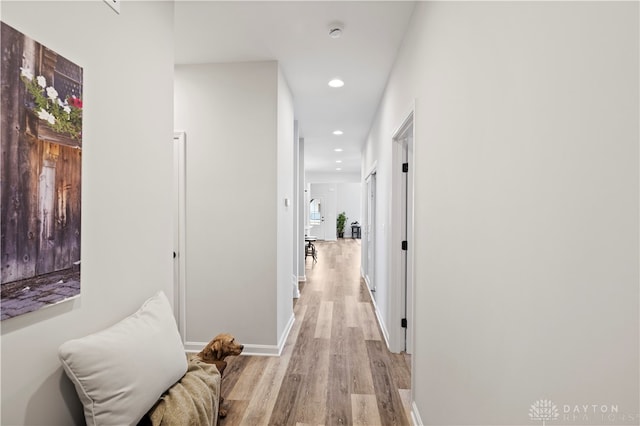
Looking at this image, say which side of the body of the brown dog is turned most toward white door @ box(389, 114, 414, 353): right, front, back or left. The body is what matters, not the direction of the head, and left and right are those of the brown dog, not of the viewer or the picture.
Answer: front

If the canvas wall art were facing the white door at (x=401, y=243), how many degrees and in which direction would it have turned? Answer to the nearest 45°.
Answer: approximately 45° to its left

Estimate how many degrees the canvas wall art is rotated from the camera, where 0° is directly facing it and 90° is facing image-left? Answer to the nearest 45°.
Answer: approximately 315°

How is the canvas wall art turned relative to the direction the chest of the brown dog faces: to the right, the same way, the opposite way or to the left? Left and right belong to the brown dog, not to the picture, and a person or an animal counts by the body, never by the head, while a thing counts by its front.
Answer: the same way

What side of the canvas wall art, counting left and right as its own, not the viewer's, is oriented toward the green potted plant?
left

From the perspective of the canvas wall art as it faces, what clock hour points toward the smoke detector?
The smoke detector is roughly at 10 o'clock from the canvas wall art.
